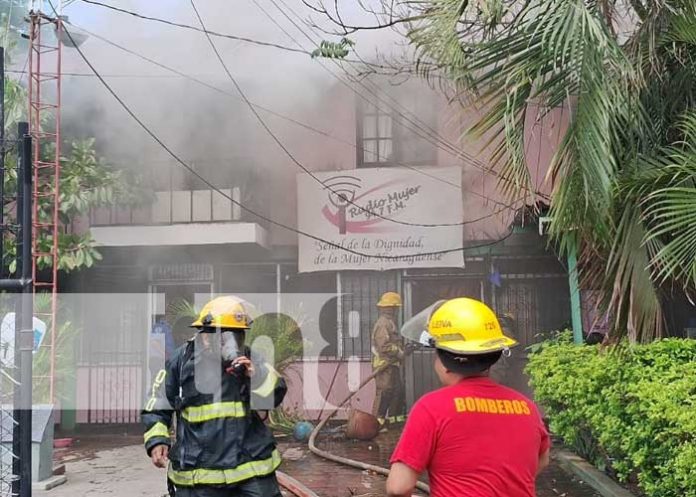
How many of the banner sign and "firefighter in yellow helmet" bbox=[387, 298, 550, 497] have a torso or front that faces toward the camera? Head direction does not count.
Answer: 1

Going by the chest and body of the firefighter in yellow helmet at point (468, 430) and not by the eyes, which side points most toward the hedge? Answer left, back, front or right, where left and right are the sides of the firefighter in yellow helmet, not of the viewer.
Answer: right

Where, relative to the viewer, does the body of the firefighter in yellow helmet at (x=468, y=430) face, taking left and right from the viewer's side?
facing away from the viewer and to the left of the viewer

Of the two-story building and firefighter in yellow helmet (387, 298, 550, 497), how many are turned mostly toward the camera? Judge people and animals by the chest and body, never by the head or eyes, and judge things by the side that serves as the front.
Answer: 1

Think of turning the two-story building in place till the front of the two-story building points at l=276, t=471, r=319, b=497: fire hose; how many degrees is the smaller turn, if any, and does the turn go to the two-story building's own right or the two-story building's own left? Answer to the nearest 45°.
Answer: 0° — it already faces it
